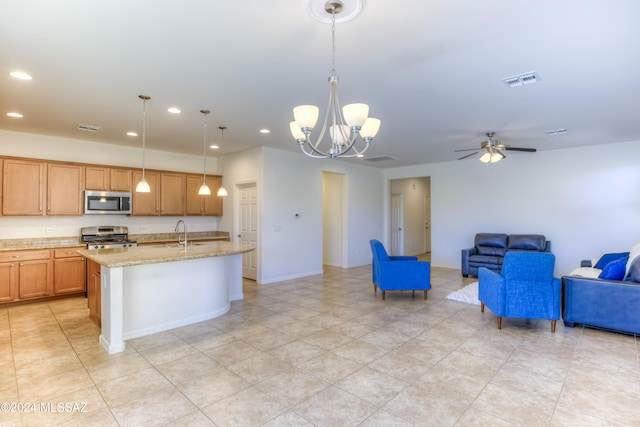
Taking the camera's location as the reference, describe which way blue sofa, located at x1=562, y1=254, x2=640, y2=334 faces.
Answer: facing to the left of the viewer

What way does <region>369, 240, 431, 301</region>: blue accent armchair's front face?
to the viewer's right

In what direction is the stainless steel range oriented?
toward the camera

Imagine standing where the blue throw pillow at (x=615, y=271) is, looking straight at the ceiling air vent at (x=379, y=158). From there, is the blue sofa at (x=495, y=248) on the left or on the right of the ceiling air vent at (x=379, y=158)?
right

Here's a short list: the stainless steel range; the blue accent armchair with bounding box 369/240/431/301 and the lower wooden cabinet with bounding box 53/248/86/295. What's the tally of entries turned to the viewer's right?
1

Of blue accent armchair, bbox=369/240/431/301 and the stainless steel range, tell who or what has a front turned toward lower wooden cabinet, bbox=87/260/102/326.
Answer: the stainless steel range

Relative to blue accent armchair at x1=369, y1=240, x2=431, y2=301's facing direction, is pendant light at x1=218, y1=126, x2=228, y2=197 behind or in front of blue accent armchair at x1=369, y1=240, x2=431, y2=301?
behind

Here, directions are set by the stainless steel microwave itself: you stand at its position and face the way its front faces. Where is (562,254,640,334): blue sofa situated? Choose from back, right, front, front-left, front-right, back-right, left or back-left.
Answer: front-left

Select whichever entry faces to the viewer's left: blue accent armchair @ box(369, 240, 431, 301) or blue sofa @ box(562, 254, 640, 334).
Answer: the blue sofa

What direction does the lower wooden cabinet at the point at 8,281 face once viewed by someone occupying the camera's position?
facing the viewer

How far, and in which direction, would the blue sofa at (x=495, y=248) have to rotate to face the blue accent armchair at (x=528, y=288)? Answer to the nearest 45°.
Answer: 0° — it already faces it

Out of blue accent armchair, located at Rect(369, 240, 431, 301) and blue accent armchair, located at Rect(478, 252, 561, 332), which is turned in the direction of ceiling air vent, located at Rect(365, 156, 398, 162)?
blue accent armchair, located at Rect(478, 252, 561, 332)

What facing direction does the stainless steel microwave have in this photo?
toward the camera

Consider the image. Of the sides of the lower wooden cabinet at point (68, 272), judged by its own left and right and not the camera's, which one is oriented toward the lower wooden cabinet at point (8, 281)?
right

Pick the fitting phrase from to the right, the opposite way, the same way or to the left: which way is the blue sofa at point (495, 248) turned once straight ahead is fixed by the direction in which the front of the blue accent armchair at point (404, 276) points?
to the right
